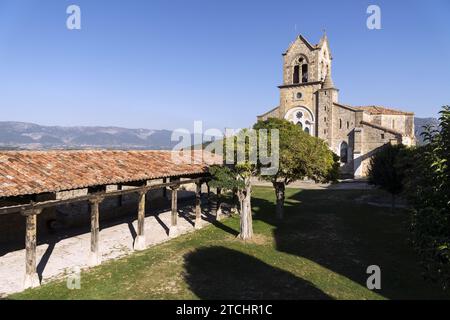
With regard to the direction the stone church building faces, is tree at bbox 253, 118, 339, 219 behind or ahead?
ahead

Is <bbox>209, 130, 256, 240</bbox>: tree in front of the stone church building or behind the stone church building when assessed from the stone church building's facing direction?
in front

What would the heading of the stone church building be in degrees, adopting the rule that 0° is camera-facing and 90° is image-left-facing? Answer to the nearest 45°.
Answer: approximately 45°

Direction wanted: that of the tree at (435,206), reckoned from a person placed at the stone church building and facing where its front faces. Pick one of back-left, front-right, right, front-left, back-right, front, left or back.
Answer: front-left

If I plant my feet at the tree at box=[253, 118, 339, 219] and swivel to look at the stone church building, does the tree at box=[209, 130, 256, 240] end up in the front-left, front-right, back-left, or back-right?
back-left
